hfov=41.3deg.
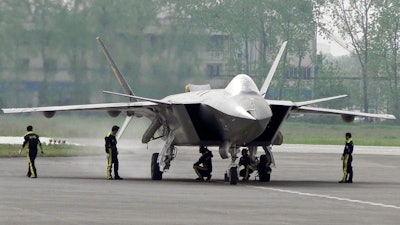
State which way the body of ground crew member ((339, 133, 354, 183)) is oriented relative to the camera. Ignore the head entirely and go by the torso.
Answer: to the viewer's left

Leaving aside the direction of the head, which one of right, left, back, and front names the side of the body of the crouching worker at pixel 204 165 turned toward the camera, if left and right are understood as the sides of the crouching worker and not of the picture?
left

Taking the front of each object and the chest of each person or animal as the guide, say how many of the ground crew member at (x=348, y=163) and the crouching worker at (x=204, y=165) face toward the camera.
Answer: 0

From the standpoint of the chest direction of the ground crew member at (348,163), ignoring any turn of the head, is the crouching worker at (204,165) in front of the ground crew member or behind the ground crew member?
in front

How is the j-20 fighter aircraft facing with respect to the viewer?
toward the camera
